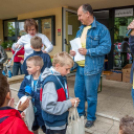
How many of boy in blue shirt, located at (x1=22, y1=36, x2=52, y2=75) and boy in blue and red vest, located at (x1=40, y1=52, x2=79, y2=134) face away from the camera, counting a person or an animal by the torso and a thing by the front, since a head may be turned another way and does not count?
1

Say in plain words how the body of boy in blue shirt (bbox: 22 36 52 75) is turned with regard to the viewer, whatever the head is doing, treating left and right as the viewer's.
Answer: facing away from the viewer

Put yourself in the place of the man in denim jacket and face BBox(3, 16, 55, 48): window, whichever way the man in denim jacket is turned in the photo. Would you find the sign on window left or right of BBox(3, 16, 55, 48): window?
right

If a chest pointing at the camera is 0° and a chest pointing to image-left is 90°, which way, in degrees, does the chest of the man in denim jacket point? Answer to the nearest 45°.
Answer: approximately 45°
